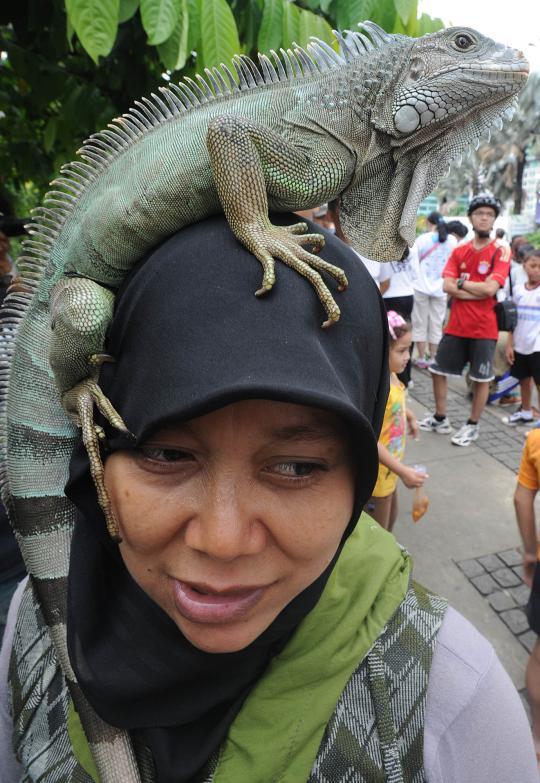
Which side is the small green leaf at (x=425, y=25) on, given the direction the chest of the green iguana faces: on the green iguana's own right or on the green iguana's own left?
on the green iguana's own left

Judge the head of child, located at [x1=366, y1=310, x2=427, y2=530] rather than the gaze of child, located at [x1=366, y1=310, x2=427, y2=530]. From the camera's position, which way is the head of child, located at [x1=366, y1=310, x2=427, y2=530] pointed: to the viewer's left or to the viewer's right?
to the viewer's right

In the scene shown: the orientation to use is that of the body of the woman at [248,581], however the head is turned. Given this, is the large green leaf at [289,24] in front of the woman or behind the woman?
behind

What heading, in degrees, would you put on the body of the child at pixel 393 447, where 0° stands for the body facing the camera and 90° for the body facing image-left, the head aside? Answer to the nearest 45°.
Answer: approximately 315°

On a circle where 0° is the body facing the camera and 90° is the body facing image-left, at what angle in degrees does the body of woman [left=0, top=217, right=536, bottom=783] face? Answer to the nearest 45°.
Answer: approximately 0°

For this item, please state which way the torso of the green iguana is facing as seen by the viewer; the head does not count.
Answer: to the viewer's right

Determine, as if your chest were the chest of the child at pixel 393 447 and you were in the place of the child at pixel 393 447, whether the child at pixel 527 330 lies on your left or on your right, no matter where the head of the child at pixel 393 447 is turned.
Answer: on your left

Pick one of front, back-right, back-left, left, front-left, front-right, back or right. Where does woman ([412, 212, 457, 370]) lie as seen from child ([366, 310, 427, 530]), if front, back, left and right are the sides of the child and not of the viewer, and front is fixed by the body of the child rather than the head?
back-left
